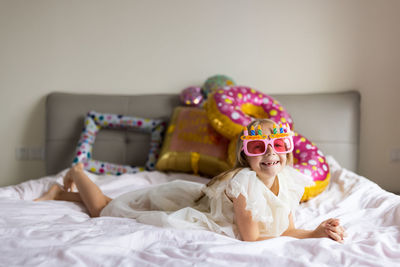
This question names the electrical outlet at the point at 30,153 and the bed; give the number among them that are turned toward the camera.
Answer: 2

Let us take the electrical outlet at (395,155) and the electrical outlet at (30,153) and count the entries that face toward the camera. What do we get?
2

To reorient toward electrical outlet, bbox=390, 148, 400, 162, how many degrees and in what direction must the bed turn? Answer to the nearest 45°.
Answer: approximately 135° to its left

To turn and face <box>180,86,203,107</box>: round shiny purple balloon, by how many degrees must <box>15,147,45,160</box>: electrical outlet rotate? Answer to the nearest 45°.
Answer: approximately 45° to its left

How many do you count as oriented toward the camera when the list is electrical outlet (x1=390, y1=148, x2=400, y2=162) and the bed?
2

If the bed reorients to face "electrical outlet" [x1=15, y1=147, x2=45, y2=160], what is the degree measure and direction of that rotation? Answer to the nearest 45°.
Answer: approximately 135° to its right

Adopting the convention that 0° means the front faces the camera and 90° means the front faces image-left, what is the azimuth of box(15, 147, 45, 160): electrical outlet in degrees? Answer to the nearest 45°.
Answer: approximately 0°

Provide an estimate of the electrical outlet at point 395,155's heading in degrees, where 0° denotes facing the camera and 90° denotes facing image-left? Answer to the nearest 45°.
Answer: approximately 0°

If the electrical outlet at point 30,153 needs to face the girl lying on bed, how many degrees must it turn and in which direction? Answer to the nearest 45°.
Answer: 0° — it already faces them
